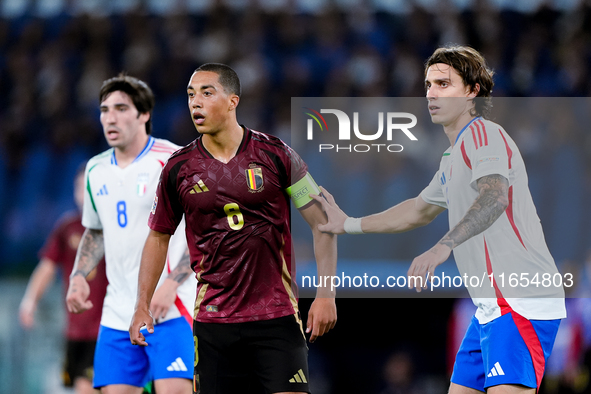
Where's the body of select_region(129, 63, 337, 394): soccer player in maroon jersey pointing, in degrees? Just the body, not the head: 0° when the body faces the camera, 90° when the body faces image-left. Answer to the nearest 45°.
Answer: approximately 0°

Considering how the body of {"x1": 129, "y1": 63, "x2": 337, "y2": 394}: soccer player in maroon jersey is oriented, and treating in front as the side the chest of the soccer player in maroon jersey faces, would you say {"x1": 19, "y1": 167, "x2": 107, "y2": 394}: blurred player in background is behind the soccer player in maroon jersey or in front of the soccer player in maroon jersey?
behind

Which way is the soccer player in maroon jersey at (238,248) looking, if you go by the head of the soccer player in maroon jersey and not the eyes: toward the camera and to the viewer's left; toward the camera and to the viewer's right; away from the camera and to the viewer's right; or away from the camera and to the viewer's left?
toward the camera and to the viewer's left
